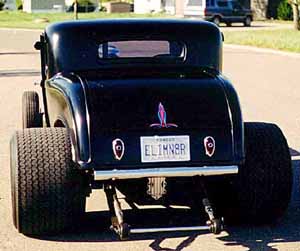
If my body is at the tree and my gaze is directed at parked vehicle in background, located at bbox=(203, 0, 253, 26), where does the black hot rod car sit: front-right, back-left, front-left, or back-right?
back-left

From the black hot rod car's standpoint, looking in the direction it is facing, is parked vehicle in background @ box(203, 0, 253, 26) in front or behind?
in front

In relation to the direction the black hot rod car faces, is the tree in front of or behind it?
in front

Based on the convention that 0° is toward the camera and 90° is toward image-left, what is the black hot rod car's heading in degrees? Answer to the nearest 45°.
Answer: approximately 180°

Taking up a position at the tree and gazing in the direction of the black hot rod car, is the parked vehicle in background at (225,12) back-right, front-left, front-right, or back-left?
back-right
